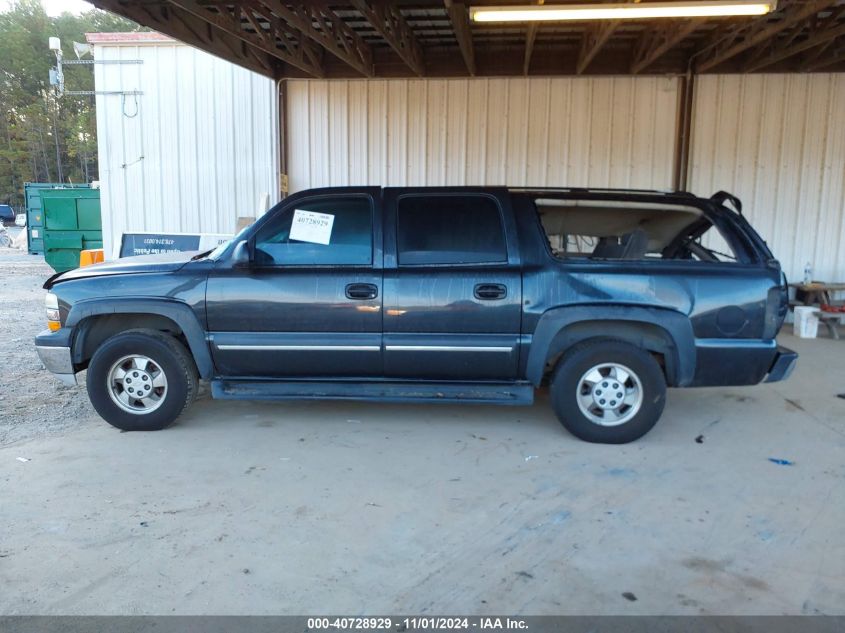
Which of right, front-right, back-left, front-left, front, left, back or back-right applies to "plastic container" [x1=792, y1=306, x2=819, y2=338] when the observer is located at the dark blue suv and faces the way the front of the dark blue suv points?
back-right

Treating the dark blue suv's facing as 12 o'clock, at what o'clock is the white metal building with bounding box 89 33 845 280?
The white metal building is roughly at 3 o'clock from the dark blue suv.

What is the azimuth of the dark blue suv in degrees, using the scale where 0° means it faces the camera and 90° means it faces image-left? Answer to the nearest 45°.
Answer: approximately 90°

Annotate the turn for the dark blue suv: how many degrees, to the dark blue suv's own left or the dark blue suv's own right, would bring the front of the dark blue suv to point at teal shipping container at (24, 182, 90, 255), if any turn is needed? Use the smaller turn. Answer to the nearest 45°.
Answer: approximately 45° to the dark blue suv's own right

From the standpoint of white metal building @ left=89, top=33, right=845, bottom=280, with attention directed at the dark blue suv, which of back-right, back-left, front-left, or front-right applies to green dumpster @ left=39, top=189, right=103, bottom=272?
back-right

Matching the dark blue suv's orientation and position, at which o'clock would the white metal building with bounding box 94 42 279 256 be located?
The white metal building is roughly at 2 o'clock from the dark blue suv.

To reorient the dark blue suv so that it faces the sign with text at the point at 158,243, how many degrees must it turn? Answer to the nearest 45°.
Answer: approximately 45° to its right
